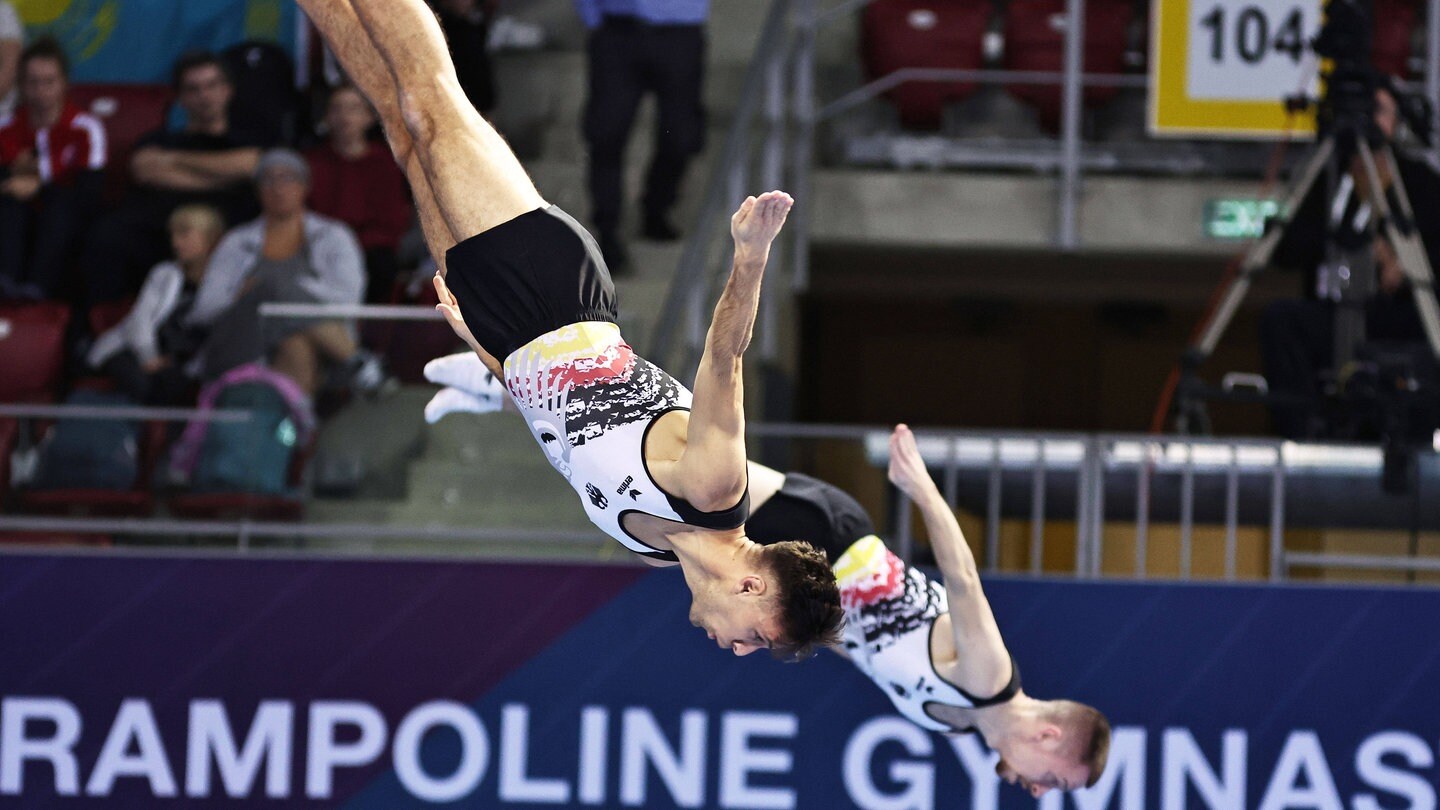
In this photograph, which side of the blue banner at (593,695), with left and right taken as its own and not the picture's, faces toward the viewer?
front

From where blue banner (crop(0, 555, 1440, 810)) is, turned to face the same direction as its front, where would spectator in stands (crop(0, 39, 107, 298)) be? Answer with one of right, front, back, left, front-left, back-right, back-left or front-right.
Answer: back-right

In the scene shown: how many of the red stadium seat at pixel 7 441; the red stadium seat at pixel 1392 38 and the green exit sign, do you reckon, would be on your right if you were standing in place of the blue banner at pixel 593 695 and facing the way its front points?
1

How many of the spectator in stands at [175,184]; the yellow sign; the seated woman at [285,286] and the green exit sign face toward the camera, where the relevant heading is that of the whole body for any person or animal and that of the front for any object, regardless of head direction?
4

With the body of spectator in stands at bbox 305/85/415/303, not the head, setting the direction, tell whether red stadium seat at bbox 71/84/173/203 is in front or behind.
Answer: behind

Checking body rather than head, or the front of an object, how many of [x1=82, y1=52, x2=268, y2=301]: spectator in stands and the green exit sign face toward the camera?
2

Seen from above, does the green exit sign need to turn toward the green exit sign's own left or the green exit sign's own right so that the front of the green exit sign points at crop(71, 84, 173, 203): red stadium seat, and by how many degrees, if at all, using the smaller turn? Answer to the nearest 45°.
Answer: approximately 90° to the green exit sign's own right

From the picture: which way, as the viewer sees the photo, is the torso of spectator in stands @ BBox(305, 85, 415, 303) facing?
toward the camera

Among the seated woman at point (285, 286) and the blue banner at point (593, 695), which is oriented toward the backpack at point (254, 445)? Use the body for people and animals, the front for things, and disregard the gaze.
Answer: the seated woman

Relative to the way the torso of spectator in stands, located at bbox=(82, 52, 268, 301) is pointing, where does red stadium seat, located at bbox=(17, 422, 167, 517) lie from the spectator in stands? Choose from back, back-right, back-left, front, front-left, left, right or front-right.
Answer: front

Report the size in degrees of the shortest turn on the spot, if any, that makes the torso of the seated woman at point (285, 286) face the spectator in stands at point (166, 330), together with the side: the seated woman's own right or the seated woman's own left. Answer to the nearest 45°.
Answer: approximately 135° to the seated woman's own right

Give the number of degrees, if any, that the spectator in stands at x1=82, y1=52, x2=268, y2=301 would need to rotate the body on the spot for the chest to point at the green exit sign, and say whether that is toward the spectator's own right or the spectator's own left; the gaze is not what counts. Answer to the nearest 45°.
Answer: approximately 90° to the spectator's own left

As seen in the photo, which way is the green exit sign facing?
toward the camera

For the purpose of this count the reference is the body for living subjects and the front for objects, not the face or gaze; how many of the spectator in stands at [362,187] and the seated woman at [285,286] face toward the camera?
2

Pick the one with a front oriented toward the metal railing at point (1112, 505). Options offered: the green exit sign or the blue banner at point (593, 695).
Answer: the green exit sign

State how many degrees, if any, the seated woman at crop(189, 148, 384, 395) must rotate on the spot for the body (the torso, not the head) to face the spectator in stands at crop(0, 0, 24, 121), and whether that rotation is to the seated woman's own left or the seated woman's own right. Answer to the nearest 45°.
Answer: approximately 135° to the seated woman's own right
